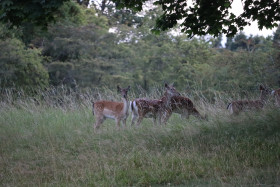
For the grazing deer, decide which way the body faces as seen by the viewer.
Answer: to the viewer's right

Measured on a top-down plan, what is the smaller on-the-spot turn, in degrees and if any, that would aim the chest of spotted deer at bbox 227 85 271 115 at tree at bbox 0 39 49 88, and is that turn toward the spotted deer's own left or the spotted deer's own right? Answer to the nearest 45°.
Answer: approximately 135° to the spotted deer's own left

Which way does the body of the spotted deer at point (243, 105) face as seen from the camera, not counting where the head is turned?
to the viewer's right

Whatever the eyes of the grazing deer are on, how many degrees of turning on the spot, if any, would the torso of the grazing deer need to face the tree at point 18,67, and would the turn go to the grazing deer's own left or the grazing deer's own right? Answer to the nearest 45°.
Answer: approximately 135° to the grazing deer's own left

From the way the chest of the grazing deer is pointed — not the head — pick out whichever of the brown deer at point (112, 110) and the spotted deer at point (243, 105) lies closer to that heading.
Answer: the spotted deer

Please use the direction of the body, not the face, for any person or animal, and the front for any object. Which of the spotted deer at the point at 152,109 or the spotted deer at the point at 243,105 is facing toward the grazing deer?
the spotted deer at the point at 152,109

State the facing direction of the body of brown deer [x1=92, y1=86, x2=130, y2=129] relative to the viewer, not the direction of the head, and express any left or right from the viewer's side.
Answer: facing to the right of the viewer

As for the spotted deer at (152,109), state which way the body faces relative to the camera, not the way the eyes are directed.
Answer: to the viewer's right

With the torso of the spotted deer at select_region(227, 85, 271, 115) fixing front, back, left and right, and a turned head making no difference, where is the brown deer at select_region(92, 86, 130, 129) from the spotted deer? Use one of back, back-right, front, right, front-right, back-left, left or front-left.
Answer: back

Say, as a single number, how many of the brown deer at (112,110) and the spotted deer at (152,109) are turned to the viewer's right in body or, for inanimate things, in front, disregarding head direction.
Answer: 2
